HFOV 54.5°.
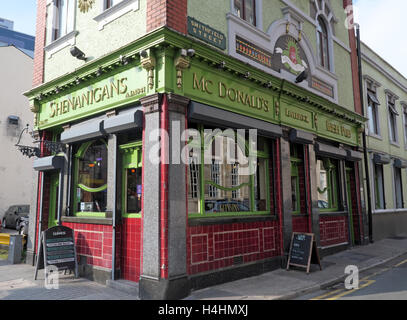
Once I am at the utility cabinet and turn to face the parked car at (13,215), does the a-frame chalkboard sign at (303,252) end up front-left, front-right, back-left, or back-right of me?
back-right
